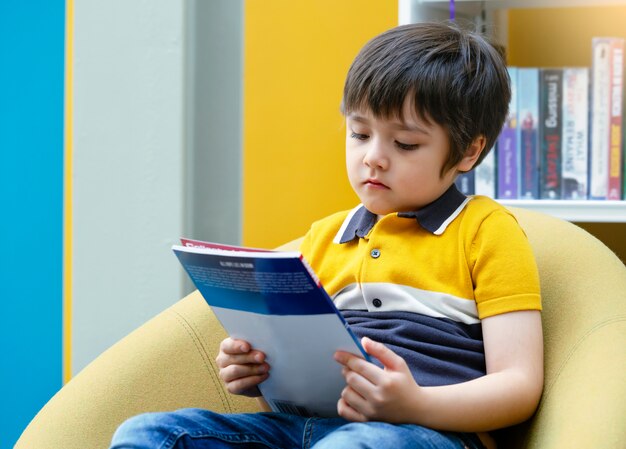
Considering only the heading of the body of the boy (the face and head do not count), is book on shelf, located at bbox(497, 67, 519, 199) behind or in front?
behind

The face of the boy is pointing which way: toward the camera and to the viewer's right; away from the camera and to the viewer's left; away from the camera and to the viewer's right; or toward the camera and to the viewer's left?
toward the camera and to the viewer's left

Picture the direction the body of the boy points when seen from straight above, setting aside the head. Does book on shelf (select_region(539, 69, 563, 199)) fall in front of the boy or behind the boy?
behind

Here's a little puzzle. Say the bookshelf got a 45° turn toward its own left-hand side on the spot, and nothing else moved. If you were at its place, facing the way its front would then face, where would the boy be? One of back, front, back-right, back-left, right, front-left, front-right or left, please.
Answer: front-right

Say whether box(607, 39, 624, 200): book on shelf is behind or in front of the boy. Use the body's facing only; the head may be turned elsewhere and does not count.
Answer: behind

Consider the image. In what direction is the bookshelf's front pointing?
toward the camera

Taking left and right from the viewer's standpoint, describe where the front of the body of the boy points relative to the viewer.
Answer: facing the viewer and to the left of the viewer
